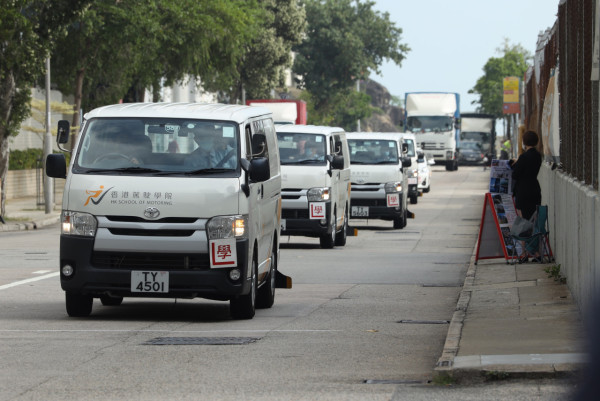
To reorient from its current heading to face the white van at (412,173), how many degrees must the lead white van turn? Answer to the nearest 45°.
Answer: approximately 180°

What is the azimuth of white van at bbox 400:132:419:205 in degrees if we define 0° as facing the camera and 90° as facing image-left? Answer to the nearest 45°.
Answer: approximately 0°

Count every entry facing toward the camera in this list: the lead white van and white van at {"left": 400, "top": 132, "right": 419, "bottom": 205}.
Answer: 2

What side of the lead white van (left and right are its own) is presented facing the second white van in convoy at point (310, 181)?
back

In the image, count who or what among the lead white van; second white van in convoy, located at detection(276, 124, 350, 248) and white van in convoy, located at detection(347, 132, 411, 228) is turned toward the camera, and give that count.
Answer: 3

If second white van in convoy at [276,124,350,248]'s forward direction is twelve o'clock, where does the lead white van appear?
The lead white van is roughly at 12 o'clock from the second white van in convoy.

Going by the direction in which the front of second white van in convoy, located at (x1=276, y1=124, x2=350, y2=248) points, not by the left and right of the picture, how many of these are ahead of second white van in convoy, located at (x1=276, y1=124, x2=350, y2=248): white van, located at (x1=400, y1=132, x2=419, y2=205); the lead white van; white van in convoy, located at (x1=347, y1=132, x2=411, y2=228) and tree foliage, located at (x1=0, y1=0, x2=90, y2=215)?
1

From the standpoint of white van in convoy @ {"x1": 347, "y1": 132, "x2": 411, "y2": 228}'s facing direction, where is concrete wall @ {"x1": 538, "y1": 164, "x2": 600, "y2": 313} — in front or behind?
in front

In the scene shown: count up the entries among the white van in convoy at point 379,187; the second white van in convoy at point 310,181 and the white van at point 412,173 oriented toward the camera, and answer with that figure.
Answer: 3

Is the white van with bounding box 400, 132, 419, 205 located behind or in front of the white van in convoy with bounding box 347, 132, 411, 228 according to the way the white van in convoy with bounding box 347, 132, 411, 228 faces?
behind
